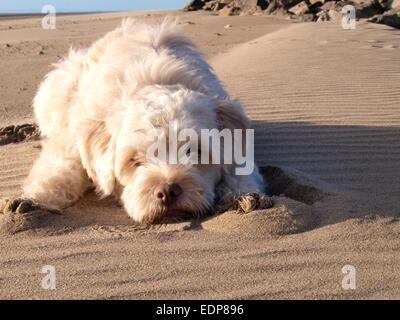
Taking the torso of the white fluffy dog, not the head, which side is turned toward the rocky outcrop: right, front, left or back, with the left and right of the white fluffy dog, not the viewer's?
back

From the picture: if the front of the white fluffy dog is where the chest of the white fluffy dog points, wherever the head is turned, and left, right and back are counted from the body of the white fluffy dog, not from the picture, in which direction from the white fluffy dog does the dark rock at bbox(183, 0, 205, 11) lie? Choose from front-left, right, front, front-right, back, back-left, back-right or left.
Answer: back

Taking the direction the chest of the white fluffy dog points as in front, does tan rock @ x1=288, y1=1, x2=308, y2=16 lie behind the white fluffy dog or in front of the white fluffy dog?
behind

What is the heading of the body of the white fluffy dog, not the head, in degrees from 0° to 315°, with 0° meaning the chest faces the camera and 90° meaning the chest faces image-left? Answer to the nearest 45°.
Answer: approximately 0°

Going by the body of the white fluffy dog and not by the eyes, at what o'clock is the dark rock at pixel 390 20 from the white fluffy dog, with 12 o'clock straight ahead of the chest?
The dark rock is roughly at 7 o'clock from the white fluffy dog.
